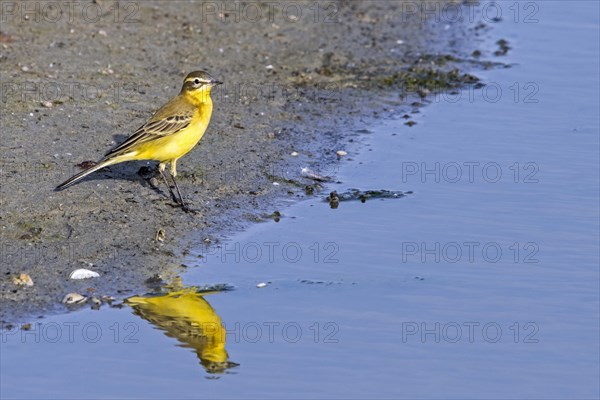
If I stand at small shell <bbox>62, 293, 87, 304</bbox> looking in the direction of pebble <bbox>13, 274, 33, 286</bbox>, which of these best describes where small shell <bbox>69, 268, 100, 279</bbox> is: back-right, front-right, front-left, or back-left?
front-right

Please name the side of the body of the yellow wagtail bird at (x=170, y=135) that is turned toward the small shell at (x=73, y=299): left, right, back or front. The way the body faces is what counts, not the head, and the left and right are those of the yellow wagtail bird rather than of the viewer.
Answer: right

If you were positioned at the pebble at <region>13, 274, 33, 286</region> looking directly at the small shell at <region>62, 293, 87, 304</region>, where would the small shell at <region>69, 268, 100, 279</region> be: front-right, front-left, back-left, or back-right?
front-left

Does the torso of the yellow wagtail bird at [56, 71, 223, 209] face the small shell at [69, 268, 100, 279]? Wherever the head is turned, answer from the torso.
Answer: no

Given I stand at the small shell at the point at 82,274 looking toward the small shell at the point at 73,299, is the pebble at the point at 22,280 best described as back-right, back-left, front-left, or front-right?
front-right

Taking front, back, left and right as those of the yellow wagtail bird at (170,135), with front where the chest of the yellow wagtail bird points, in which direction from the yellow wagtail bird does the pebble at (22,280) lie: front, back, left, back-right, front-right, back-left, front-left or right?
back-right

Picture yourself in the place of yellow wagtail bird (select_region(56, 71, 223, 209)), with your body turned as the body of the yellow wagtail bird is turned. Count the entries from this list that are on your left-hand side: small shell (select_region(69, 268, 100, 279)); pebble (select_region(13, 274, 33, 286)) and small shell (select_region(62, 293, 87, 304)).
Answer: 0

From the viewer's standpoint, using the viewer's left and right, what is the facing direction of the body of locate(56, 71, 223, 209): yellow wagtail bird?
facing to the right of the viewer
